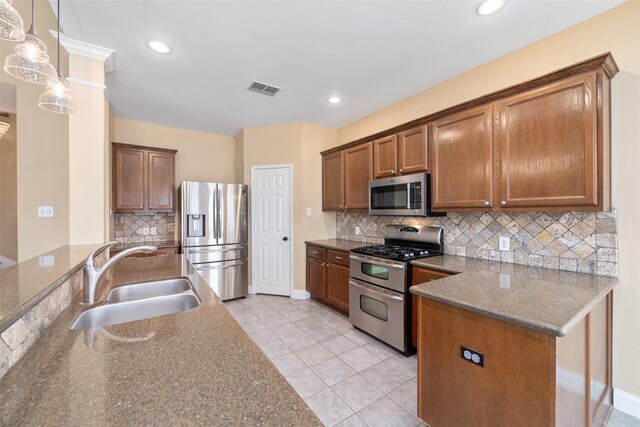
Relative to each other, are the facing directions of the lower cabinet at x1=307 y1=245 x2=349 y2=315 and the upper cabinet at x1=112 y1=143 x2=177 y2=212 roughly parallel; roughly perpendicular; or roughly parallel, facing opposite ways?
roughly perpendicular

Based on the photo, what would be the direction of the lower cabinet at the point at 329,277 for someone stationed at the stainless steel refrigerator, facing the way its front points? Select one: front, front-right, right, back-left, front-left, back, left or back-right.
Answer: front-left

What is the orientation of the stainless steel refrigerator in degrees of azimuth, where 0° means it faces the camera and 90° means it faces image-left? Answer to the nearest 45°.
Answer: approximately 0°

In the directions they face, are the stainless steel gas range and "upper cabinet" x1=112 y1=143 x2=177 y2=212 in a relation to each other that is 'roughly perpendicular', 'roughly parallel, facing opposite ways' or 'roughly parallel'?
roughly perpendicular

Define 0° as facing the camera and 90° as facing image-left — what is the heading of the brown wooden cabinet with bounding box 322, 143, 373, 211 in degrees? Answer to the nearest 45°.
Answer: approximately 45°

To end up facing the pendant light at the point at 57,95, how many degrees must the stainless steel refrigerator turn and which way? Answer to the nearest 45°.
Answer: approximately 45° to its right

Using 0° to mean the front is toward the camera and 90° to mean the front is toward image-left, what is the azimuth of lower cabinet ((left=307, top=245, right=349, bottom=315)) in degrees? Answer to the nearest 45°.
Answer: approximately 45°

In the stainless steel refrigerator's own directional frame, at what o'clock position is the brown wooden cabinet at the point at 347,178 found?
The brown wooden cabinet is roughly at 10 o'clock from the stainless steel refrigerator.

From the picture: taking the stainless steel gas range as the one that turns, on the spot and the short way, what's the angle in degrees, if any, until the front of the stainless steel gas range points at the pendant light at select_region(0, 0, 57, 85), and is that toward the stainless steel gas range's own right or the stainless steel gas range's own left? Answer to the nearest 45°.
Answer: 0° — it already faces it

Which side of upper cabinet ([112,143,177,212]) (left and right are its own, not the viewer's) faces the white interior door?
left

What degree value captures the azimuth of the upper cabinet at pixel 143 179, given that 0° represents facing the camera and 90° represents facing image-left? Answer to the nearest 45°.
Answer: approximately 0°

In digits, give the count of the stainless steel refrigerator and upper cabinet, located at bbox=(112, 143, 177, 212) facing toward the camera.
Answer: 2
